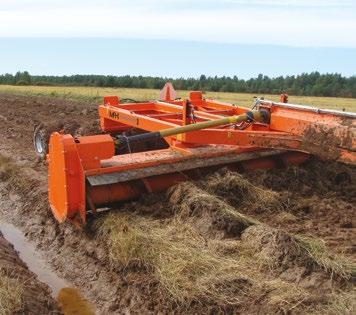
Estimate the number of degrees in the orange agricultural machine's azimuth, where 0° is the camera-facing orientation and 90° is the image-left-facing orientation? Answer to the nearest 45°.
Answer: approximately 315°
